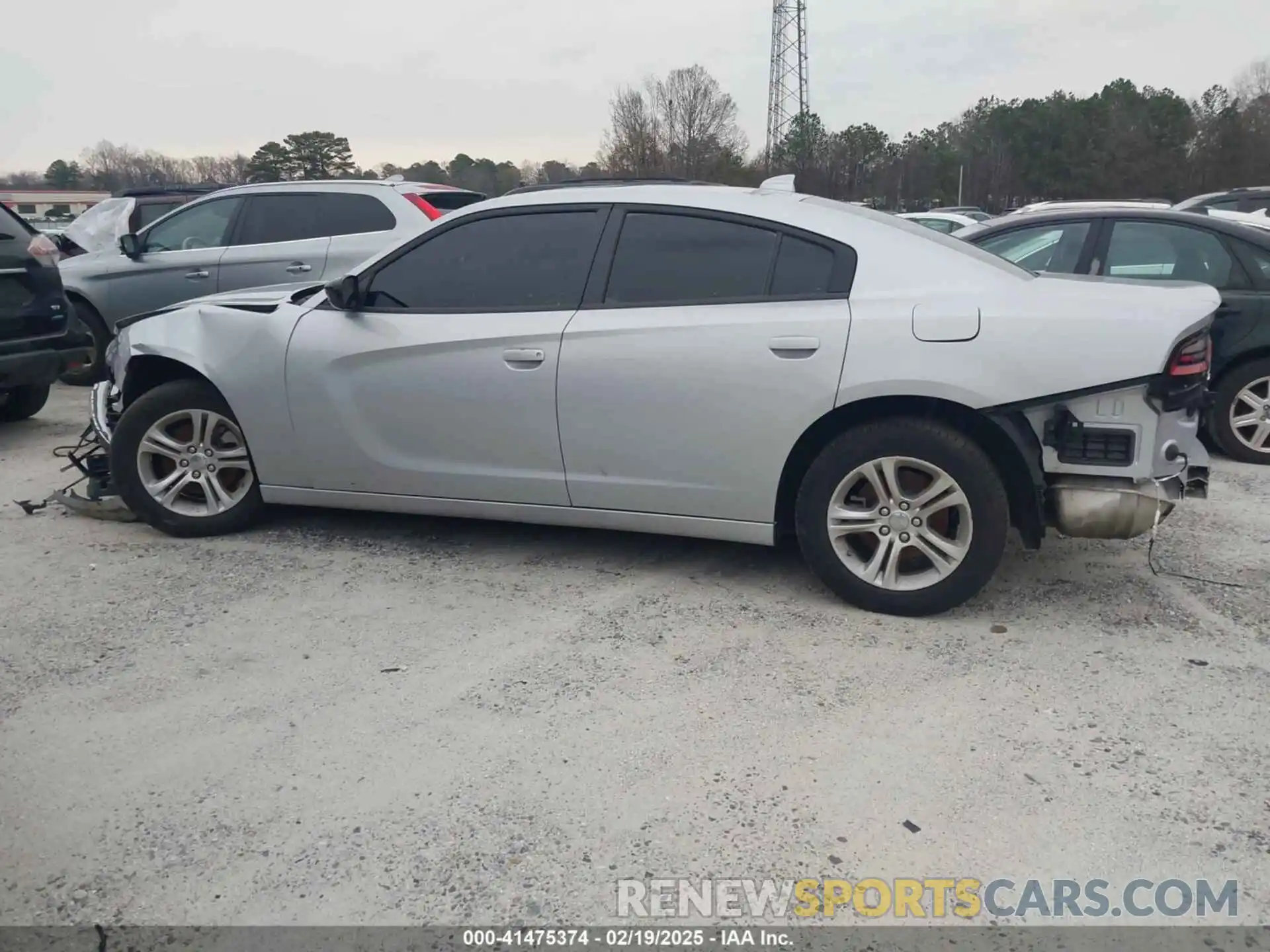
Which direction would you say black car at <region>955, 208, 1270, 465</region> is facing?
to the viewer's left

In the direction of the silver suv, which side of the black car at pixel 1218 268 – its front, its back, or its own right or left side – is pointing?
front

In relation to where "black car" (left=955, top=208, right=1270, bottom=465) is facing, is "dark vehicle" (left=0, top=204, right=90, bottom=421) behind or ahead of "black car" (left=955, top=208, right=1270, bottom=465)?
ahead
